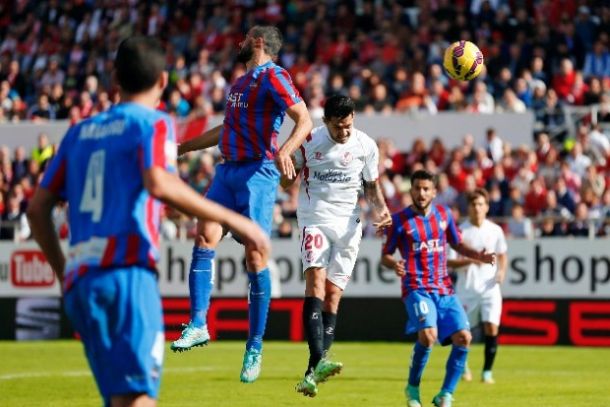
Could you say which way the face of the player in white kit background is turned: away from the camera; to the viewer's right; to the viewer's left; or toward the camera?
toward the camera

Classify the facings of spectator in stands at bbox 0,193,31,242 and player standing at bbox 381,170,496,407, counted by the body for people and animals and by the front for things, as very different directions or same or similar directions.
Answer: same or similar directions

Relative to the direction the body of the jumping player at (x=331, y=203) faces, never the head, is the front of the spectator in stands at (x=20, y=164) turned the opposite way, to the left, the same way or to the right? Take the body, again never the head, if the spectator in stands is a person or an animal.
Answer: the same way

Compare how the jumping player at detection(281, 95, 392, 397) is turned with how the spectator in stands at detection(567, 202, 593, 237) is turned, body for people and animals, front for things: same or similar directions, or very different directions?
same or similar directions

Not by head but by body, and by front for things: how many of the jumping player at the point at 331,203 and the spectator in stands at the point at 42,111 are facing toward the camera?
2

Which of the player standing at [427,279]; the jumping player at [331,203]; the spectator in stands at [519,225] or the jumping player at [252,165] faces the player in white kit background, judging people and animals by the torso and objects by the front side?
the spectator in stands

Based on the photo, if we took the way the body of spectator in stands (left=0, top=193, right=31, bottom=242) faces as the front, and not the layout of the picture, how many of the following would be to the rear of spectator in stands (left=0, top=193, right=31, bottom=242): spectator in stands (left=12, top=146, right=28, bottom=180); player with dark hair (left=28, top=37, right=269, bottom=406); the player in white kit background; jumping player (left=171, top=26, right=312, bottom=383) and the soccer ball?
1

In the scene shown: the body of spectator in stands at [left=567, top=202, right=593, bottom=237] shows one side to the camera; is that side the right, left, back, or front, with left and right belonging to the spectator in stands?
front

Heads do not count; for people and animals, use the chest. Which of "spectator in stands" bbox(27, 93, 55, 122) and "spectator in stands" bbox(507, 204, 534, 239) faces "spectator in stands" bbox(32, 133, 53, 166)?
"spectator in stands" bbox(27, 93, 55, 122)

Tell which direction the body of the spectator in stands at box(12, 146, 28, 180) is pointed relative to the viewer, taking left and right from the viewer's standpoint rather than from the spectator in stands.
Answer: facing the viewer

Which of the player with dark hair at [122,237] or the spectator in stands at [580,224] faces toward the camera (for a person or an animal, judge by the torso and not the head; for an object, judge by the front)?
the spectator in stands

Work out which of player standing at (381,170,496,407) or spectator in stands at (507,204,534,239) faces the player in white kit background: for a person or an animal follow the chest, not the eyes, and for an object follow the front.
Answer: the spectator in stands

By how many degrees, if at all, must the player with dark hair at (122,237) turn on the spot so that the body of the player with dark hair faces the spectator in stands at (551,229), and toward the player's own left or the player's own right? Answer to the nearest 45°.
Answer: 0° — they already face them

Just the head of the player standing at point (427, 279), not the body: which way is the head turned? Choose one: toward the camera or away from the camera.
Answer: toward the camera

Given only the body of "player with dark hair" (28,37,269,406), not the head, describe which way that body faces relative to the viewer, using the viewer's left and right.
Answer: facing away from the viewer and to the right of the viewer

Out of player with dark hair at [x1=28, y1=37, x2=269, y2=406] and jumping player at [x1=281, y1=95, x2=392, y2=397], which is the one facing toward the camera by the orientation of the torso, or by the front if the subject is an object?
the jumping player

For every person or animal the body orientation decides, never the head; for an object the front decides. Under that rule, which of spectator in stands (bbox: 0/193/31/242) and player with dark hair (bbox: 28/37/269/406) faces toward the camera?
the spectator in stands

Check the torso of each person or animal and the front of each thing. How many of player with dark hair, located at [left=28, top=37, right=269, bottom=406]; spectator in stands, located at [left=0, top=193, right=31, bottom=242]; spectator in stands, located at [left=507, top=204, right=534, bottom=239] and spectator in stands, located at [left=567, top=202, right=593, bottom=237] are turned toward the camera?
3

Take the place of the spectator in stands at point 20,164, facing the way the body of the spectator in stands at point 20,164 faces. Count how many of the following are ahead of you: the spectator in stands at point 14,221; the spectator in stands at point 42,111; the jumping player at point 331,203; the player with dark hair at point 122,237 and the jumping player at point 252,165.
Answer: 4

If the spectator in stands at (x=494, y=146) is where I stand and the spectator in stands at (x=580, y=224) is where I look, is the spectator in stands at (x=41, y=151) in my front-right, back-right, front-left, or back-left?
back-right
